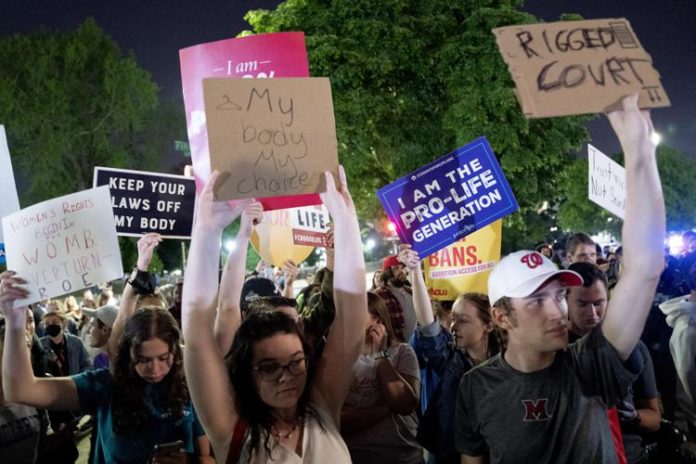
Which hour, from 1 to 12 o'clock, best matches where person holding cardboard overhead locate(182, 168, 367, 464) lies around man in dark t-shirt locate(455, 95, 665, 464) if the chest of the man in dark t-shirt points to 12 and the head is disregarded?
The person holding cardboard overhead is roughly at 2 o'clock from the man in dark t-shirt.

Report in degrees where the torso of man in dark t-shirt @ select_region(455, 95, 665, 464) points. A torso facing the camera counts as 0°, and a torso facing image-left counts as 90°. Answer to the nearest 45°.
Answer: approximately 0°
